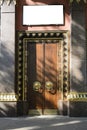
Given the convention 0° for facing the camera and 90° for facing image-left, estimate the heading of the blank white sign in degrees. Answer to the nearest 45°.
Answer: approximately 0°
